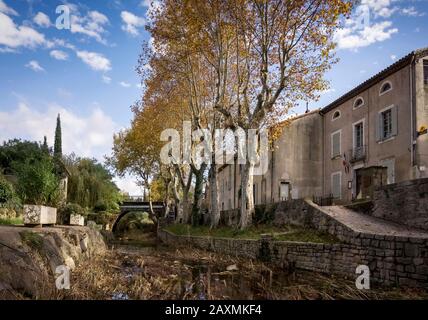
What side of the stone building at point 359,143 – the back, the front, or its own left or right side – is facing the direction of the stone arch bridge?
right

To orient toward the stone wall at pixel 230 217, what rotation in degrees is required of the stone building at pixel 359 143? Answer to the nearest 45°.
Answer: approximately 45° to its right

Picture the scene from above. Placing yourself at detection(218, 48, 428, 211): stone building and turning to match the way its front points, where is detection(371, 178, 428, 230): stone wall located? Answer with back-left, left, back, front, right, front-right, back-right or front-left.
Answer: front-left

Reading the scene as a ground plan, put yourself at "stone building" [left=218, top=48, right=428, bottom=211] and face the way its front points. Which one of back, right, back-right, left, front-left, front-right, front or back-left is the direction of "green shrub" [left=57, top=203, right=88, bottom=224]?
front

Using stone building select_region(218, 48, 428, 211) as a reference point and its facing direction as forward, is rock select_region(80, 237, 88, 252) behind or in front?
in front

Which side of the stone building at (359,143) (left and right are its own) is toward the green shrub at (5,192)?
front

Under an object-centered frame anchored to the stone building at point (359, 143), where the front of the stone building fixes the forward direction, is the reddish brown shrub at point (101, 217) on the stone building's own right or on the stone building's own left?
on the stone building's own right

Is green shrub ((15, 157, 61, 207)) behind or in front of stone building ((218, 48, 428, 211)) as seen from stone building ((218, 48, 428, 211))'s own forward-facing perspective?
in front

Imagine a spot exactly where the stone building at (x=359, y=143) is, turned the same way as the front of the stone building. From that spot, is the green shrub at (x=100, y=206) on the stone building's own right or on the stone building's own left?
on the stone building's own right

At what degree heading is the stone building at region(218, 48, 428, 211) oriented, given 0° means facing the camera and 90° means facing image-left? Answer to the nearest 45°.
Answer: approximately 45°

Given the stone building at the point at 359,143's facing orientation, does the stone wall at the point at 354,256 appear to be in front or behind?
in front

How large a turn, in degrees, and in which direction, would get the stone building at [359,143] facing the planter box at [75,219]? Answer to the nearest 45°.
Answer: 0° — it already faces it

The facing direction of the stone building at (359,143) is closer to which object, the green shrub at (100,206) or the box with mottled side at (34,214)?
the box with mottled side
